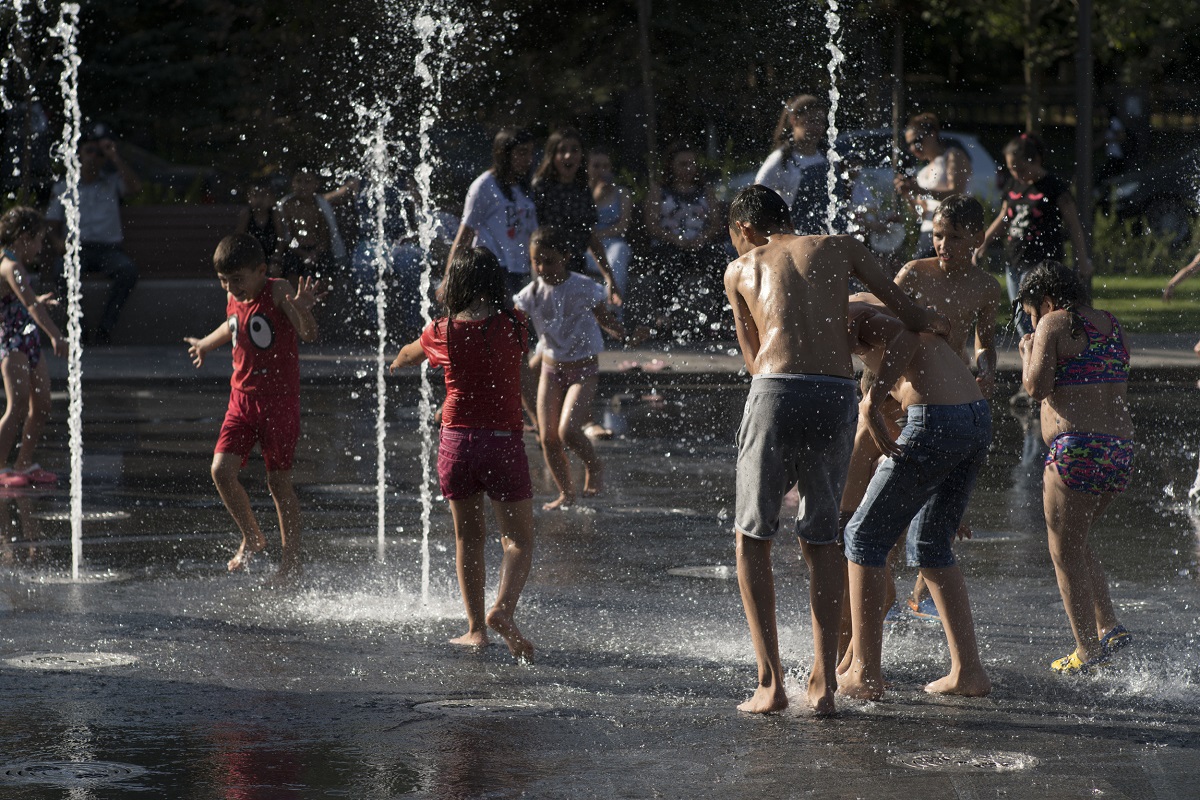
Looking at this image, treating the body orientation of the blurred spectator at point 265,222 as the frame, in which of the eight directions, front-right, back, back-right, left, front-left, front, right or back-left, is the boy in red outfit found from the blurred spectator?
front

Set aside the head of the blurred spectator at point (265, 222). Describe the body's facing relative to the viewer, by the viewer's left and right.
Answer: facing the viewer

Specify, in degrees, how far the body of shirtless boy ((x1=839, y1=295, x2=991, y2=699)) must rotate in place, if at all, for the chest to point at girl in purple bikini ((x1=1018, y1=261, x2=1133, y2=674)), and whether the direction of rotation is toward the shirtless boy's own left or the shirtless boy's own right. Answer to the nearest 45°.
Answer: approximately 135° to the shirtless boy's own right

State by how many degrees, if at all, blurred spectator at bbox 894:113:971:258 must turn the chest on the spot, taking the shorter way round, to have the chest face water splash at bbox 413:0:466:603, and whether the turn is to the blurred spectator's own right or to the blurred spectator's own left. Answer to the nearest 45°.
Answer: approximately 90° to the blurred spectator's own right

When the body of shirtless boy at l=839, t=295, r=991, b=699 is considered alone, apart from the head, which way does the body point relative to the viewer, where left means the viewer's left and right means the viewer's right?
facing to the left of the viewer

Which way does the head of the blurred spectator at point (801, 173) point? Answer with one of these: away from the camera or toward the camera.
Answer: toward the camera

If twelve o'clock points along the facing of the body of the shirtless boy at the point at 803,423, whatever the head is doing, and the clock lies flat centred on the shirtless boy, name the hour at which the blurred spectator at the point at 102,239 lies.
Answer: The blurred spectator is roughly at 11 o'clock from the shirtless boy.

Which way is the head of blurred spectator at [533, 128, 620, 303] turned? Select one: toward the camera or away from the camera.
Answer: toward the camera

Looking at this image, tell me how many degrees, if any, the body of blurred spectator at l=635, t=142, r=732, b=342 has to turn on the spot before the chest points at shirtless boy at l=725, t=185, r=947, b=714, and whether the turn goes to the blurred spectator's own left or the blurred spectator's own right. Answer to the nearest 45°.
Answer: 0° — they already face them

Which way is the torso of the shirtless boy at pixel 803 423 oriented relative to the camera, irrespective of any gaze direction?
away from the camera

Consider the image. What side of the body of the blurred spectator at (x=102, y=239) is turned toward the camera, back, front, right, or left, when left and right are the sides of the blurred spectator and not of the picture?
front

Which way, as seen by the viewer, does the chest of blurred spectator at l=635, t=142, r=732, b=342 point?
toward the camera

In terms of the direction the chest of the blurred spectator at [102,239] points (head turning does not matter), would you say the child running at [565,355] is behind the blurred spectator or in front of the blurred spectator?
in front

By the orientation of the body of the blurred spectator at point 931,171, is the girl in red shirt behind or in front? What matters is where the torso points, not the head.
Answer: in front

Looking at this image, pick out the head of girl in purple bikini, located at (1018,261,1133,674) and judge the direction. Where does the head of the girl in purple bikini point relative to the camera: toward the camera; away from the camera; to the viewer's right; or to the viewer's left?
to the viewer's left
